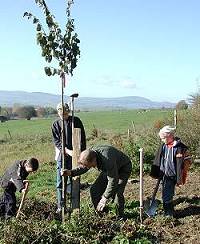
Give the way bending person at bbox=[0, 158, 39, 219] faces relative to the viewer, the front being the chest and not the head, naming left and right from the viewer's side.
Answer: facing to the right of the viewer

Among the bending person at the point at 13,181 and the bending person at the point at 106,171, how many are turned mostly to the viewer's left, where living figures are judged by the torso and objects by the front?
1

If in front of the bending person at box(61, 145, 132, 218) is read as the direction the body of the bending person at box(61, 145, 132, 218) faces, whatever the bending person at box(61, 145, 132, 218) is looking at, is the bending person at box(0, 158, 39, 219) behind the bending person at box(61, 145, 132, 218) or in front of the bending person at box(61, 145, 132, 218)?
in front

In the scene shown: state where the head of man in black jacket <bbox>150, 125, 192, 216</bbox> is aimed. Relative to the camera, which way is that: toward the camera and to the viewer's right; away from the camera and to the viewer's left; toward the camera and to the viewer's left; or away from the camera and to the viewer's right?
toward the camera and to the viewer's left

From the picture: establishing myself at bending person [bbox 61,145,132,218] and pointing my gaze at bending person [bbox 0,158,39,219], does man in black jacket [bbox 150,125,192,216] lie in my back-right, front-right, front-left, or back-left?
back-right

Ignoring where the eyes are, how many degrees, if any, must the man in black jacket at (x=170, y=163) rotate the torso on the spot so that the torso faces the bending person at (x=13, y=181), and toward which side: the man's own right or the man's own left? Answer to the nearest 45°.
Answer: approximately 45° to the man's own right

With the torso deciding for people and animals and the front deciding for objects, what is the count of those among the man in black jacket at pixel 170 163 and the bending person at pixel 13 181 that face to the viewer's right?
1

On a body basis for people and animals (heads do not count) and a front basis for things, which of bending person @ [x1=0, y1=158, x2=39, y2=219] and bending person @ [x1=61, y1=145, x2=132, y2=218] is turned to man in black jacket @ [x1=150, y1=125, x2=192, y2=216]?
bending person @ [x1=0, y1=158, x2=39, y2=219]

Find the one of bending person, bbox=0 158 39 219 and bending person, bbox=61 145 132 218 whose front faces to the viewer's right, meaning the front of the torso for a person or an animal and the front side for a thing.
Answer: bending person, bbox=0 158 39 219

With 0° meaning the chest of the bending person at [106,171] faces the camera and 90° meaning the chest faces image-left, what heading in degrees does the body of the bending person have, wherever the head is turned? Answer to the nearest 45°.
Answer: approximately 90°

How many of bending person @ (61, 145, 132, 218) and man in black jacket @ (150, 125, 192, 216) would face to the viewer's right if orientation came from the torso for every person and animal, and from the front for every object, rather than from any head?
0

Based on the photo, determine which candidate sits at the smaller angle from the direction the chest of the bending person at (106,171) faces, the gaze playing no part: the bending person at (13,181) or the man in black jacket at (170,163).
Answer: the bending person

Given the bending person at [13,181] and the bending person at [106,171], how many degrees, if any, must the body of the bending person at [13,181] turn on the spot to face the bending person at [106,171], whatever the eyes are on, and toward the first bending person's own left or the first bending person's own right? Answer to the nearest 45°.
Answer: approximately 45° to the first bending person's own right

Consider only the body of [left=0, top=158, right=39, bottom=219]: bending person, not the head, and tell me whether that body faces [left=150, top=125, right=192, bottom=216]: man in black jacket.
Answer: yes

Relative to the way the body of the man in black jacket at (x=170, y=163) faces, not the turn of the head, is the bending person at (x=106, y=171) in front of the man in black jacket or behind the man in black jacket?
in front
